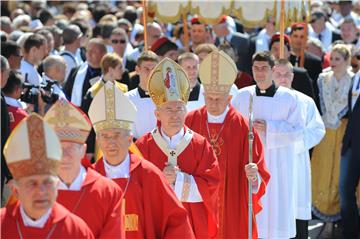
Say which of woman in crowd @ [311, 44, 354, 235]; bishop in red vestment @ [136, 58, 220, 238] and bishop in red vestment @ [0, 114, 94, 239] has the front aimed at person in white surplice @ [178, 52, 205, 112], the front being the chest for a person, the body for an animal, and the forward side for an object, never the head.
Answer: the woman in crowd

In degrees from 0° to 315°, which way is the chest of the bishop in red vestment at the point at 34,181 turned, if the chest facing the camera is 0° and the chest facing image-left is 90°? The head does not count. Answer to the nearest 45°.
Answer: approximately 0°

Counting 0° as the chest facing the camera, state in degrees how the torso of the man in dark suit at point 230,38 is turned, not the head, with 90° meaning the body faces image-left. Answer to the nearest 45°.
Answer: approximately 45°

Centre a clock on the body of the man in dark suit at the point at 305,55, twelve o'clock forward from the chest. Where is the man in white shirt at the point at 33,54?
The man in white shirt is roughly at 2 o'clock from the man in dark suit.

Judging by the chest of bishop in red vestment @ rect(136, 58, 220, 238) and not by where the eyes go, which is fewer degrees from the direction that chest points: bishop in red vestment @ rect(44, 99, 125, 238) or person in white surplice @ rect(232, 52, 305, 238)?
the bishop in red vestment

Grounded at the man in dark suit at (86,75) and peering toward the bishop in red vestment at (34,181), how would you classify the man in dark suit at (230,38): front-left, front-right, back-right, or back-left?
back-left

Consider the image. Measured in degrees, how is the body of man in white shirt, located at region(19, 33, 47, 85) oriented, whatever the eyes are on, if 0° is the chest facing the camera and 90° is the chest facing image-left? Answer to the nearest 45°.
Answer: approximately 270°

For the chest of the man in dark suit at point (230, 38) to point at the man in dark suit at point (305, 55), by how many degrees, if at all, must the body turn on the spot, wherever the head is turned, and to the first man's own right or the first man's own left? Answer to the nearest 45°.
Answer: approximately 90° to the first man's own left

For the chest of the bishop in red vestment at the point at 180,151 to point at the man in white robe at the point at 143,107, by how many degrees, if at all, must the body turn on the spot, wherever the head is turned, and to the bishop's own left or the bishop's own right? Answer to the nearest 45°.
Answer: approximately 180°
